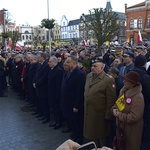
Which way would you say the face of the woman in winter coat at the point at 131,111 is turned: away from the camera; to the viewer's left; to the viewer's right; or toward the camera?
to the viewer's left

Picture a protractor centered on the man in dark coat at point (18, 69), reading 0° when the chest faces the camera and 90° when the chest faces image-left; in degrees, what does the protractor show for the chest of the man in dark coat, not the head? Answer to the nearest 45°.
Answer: approximately 45°

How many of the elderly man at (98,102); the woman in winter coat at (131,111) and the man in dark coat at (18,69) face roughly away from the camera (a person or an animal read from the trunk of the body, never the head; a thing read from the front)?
0

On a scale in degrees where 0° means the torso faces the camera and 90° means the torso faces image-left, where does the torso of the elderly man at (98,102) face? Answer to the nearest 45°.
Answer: approximately 45°

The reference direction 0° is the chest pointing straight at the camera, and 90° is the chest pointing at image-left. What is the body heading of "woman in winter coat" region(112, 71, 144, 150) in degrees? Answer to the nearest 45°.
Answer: approximately 90°

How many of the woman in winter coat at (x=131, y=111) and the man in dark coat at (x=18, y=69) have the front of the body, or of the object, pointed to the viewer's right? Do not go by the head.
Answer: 0

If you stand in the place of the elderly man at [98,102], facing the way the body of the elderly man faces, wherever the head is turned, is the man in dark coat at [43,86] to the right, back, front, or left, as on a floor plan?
right

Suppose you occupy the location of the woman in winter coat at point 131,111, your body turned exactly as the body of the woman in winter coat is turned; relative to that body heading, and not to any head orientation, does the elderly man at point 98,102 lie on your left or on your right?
on your right

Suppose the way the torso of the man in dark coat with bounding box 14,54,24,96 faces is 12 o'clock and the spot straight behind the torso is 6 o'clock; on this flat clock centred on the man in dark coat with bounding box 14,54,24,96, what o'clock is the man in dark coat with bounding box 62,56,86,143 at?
the man in dark coat with bounding box 62,56,86,143 is roughly at 10 o'clock from the man in dark coat with bounding box 14,54,24,96.
